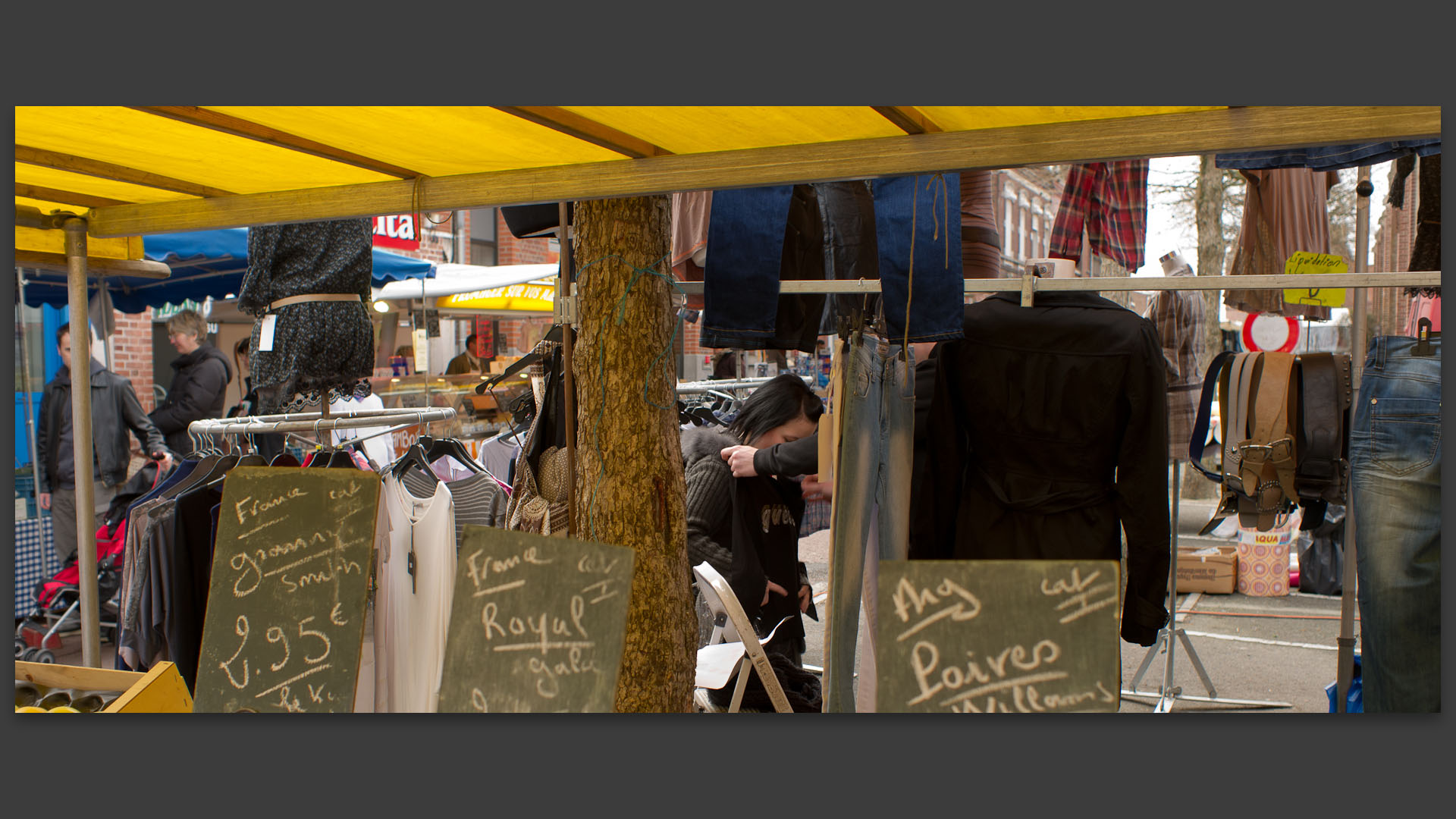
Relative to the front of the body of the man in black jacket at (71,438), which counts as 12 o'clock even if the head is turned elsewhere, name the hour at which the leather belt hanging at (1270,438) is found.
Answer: The leather belt hanging is roughly at 11 o'clock from the man in black jacket.

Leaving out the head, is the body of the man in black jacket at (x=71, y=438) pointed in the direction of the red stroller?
yes

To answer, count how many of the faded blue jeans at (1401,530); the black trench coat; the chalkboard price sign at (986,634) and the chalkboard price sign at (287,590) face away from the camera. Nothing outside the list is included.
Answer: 2

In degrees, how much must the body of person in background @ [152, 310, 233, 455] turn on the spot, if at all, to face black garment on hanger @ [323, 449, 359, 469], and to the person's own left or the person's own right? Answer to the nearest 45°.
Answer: approximately 90° to the person's own left

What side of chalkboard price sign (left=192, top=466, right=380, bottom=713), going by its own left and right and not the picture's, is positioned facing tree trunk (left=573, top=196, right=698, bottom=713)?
left

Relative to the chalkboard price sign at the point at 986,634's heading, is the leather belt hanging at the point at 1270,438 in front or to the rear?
to the rear
